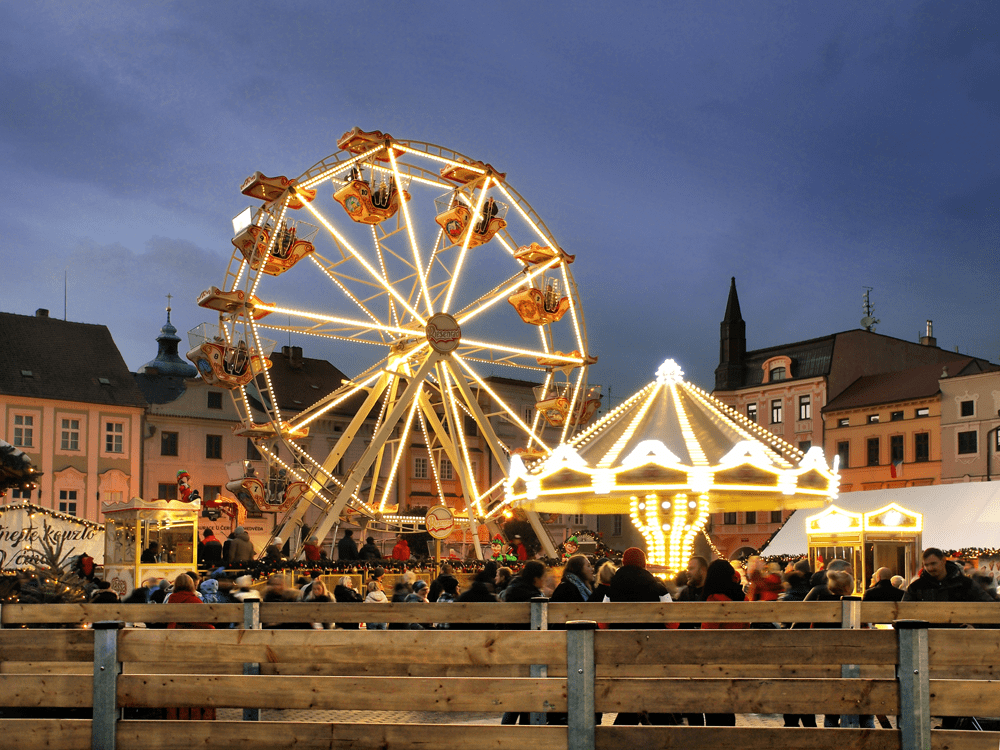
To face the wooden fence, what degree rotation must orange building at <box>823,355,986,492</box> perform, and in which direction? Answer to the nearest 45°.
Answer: approximately 45° to its left

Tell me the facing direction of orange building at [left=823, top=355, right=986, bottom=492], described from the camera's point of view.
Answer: facing the viewer and to the left of the viewer

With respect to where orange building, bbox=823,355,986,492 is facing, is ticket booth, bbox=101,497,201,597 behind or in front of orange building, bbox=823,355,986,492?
in front

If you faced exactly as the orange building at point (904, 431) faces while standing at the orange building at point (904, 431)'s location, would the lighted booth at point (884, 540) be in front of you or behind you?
in front
